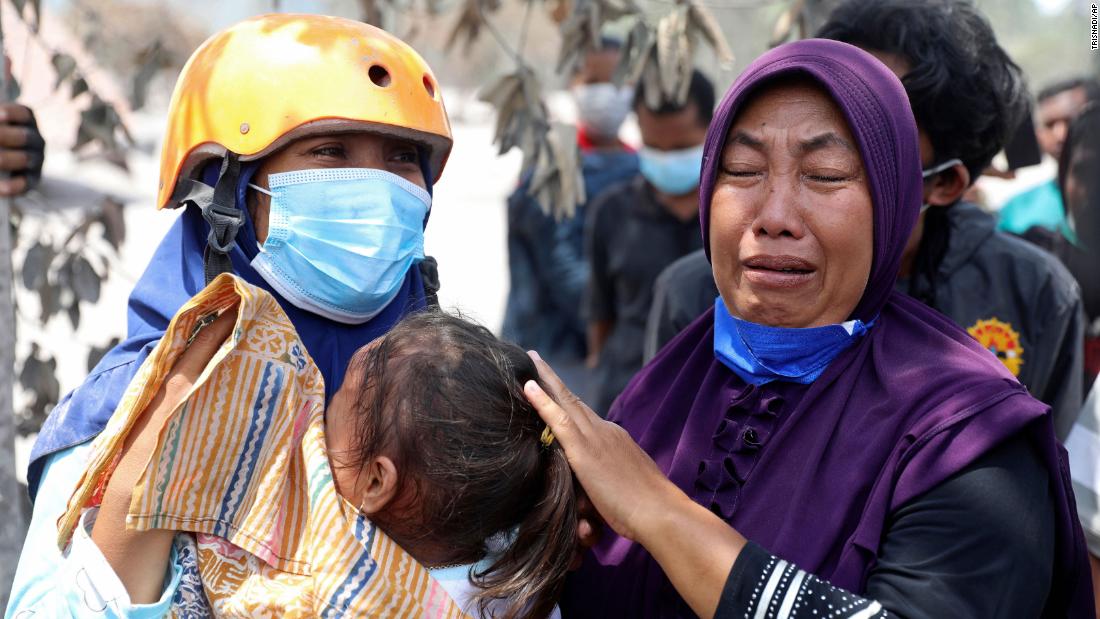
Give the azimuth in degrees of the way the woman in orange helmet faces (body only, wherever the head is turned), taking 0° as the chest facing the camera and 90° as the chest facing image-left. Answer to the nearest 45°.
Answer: approximately 315°

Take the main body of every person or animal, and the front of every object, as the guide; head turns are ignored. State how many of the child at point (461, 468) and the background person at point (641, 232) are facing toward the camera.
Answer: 1

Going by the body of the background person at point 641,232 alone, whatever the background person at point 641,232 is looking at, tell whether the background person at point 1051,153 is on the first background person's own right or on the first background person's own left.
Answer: on the first background person's own left

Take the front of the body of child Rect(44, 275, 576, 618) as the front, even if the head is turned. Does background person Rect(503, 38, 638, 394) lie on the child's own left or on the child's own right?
on the child's own right

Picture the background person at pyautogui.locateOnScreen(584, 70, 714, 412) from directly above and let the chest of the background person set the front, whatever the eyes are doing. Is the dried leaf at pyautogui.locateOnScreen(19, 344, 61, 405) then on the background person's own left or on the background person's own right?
on the background person's own right

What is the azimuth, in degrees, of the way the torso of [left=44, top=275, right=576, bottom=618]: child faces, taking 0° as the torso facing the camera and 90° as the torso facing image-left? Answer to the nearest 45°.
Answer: approximately 135°

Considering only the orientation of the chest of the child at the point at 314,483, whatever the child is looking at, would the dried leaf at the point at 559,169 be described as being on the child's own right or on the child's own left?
on the child's own right

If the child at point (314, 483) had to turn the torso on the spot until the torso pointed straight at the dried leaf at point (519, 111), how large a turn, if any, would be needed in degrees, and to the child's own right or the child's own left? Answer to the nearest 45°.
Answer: approximately 45° to the child's own right

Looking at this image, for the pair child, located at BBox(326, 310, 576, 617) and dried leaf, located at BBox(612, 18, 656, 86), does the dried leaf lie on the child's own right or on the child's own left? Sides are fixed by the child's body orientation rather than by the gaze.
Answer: on the child's own right

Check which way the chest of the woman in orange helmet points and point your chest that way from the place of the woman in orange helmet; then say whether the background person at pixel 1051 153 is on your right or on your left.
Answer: on your left

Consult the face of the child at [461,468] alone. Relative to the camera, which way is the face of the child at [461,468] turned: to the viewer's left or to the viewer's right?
to the viewer's left
